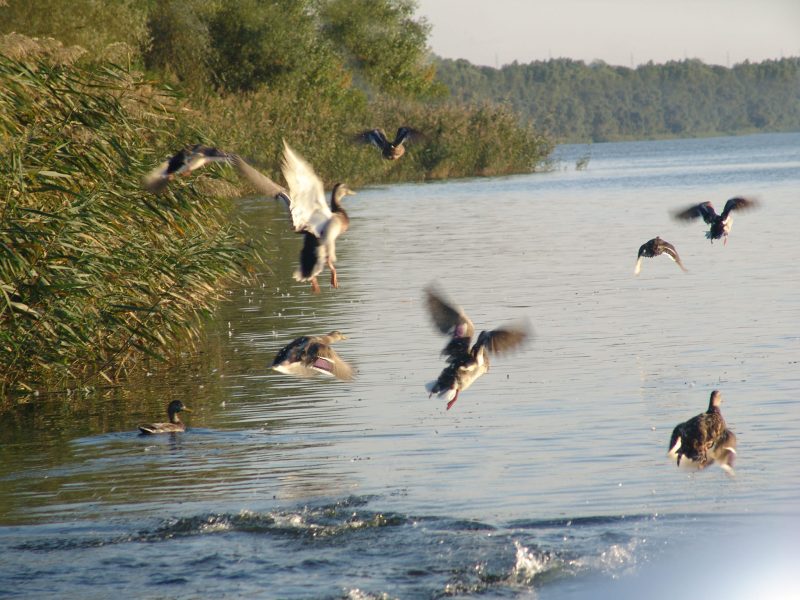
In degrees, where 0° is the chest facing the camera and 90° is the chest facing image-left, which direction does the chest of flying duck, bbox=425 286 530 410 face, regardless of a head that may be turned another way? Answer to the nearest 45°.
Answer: approximately 225°

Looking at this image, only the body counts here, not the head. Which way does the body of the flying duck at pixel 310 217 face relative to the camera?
to the viewer's right

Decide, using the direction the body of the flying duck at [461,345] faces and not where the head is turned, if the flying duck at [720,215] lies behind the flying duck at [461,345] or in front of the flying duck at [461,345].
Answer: in front

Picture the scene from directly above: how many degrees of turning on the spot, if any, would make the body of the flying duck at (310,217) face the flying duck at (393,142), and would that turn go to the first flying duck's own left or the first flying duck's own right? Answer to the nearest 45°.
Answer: approximately 90° to the first flying duck's own left

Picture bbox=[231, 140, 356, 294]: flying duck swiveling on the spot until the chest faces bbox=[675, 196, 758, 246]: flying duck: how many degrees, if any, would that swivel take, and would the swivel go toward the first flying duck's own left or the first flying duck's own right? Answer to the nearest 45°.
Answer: approximately 45° to the first flying duck's own left

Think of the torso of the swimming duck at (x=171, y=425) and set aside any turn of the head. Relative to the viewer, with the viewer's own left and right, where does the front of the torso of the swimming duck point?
facing to the right of the viewer
